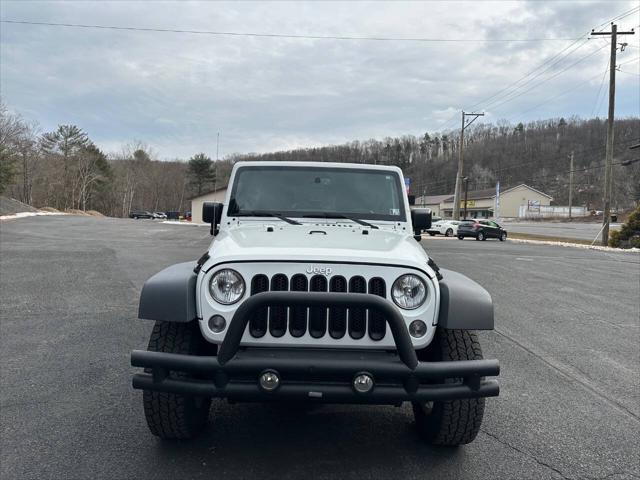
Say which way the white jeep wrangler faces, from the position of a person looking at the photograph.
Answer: facing the viewer

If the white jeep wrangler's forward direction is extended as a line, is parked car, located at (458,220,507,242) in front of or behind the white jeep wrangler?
behind

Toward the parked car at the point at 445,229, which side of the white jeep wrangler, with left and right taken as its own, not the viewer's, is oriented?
back
